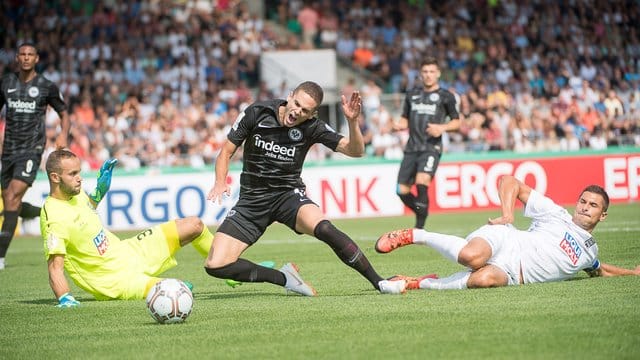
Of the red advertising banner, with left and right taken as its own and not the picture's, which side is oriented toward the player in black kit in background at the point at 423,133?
front

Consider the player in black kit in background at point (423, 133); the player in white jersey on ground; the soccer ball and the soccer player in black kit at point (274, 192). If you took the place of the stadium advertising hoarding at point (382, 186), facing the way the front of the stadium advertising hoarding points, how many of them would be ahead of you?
4

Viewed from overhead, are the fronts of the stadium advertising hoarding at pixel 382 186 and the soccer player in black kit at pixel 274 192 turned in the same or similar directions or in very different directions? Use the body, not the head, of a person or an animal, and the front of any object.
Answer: same or similar directions

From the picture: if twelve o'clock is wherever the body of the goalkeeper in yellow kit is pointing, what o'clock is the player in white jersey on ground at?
The player in white jersey on ground is roughly at 11 o'clock from the goalkeeper in yellow kit.

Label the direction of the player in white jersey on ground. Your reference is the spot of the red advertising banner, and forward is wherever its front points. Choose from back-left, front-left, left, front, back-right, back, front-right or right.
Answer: front

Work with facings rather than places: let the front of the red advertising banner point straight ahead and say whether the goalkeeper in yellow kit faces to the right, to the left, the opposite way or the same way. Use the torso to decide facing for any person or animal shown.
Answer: to the left

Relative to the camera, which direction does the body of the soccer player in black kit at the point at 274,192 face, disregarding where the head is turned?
toward the camera

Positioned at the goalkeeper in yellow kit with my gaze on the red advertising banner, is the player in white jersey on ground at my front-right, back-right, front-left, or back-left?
front-right

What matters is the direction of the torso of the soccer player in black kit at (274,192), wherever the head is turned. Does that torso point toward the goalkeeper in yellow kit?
no

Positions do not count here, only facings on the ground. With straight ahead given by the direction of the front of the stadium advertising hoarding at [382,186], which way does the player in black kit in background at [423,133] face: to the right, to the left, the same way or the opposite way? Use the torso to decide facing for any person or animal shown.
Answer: the same way

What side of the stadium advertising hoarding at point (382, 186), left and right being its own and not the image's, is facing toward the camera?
front

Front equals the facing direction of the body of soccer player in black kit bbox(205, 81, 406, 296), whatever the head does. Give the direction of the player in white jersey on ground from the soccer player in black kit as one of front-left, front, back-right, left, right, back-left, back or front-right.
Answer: left

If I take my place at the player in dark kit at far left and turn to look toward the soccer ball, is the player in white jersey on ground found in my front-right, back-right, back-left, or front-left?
front-left

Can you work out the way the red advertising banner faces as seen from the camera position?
facing the viewer

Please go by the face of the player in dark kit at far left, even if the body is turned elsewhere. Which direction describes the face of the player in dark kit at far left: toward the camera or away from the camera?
toward the camera

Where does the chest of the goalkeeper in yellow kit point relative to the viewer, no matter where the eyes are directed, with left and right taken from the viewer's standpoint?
facing the viewer and to the right of the viewer

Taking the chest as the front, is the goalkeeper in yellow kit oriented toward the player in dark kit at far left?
no

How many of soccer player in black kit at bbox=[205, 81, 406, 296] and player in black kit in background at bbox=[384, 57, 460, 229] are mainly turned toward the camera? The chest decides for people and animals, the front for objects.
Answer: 2

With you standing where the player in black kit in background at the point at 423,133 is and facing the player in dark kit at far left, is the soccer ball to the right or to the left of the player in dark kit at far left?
left
